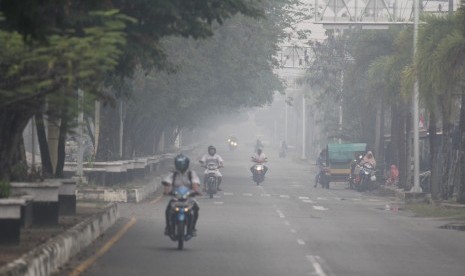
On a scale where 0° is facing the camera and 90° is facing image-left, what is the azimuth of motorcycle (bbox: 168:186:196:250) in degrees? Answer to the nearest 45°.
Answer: approximately 0°

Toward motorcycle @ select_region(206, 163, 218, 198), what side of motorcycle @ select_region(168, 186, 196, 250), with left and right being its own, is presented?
back

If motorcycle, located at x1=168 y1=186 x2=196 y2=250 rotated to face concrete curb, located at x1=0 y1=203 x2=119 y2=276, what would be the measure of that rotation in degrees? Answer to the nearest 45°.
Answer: approximately 45° to its right

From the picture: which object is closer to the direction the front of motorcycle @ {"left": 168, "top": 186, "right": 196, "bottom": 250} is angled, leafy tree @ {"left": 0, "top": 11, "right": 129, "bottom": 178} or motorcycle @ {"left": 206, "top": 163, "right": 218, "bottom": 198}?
the leafy tree

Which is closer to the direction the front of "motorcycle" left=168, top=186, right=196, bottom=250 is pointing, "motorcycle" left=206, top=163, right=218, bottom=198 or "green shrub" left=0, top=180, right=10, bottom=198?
the green shrub

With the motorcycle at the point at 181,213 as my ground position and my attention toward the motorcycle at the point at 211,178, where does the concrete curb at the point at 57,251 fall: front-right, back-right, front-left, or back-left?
back-left
